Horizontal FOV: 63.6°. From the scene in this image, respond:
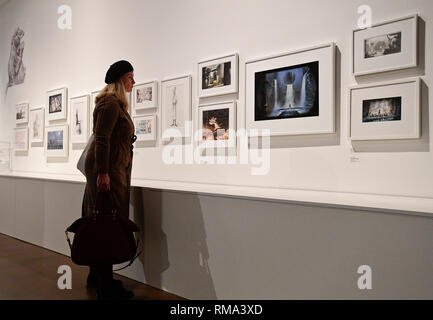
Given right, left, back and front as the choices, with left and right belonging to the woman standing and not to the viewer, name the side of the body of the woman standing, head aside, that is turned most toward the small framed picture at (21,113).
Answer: left

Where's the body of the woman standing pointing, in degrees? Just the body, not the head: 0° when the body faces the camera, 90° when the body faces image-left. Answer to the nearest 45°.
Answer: approximately 270°

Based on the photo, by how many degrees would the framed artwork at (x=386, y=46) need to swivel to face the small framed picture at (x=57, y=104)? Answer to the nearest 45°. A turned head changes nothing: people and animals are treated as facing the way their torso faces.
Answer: approximately 45° to its right

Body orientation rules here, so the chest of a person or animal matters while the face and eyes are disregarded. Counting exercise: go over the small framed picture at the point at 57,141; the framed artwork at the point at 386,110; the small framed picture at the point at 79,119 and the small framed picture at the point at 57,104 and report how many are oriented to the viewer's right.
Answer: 0

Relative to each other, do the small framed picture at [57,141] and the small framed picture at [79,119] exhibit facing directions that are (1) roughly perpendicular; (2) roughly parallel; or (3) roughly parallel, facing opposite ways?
roughly parallel

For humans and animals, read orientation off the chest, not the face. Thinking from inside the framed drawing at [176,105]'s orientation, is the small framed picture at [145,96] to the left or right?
on its right

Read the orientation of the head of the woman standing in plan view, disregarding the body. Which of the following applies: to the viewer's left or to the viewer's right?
to the viewer's right

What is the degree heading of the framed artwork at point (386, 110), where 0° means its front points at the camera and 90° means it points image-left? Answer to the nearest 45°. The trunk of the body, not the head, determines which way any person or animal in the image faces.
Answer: approximately 45°

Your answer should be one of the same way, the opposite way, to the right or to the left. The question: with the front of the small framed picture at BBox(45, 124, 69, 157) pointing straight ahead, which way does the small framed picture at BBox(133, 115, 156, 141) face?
the same way

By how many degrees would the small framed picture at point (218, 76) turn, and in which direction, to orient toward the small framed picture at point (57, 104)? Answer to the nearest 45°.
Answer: approximately 90° to its right

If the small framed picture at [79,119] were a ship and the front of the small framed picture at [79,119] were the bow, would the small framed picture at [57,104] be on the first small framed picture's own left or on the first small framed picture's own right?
on the first small framed picture's own right

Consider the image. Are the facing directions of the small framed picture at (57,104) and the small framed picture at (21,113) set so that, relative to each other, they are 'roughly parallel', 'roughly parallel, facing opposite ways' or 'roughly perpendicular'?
roughly parallel

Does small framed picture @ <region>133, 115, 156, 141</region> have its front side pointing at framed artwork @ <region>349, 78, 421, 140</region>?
no

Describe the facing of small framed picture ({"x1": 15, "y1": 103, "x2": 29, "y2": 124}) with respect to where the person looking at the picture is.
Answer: facing the viewer and to the left of the viewer

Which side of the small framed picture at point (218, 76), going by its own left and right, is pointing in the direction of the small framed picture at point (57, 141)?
right

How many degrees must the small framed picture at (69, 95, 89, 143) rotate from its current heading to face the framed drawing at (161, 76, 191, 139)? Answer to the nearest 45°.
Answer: approximately 90° to its left

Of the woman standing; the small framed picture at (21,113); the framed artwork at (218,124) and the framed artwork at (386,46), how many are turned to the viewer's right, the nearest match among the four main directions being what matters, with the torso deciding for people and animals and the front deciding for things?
1

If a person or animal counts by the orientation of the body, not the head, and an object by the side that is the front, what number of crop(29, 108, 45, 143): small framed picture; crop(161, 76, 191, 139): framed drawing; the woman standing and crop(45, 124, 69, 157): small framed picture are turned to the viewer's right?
1

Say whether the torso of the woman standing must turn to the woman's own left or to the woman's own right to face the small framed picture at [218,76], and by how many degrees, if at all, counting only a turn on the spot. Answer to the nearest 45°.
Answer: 0° — they already face it

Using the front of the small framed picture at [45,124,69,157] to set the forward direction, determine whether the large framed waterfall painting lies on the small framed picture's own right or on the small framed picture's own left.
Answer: on the small framed picture's own left

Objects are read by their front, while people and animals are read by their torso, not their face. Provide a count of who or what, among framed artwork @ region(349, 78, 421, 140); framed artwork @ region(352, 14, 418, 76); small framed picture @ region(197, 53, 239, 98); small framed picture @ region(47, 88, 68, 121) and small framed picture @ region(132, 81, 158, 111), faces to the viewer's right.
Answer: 0

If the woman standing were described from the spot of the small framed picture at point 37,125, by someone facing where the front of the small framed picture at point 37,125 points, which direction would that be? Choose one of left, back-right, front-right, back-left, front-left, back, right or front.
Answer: front-left

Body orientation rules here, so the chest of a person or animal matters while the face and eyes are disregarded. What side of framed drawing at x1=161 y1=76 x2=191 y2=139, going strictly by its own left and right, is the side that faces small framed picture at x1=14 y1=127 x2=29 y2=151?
right
